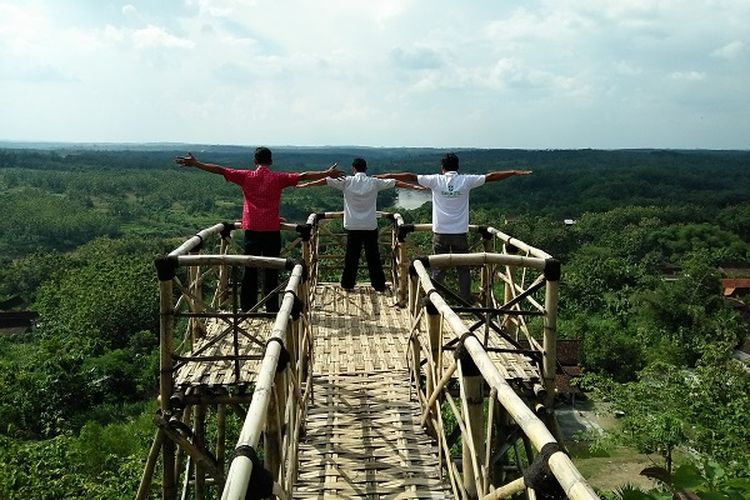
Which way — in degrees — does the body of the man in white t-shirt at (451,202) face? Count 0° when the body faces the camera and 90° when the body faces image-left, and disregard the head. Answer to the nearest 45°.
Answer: approximately 180°

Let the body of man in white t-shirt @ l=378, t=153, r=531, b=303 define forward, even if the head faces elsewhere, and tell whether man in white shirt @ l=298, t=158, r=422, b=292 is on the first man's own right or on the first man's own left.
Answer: on the first man's own left

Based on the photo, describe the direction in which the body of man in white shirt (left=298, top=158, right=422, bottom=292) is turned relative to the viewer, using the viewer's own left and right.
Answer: facing away from the viewer

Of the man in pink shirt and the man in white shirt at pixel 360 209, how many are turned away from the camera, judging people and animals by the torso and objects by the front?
2

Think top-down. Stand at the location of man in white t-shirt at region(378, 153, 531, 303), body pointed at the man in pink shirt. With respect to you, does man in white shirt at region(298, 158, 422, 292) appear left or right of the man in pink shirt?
right

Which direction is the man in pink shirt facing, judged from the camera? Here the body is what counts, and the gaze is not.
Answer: away from the camera

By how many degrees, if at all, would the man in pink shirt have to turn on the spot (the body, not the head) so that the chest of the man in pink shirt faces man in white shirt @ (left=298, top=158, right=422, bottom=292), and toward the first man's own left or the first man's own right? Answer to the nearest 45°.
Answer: approximately 45° to the first man's own right

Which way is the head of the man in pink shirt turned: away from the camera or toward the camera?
away from the camera

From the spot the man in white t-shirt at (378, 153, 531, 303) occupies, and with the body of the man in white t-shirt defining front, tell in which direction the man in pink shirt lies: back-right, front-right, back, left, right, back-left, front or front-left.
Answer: left

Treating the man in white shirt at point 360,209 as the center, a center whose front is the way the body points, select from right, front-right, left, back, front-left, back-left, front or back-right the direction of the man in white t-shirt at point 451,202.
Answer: back-right
